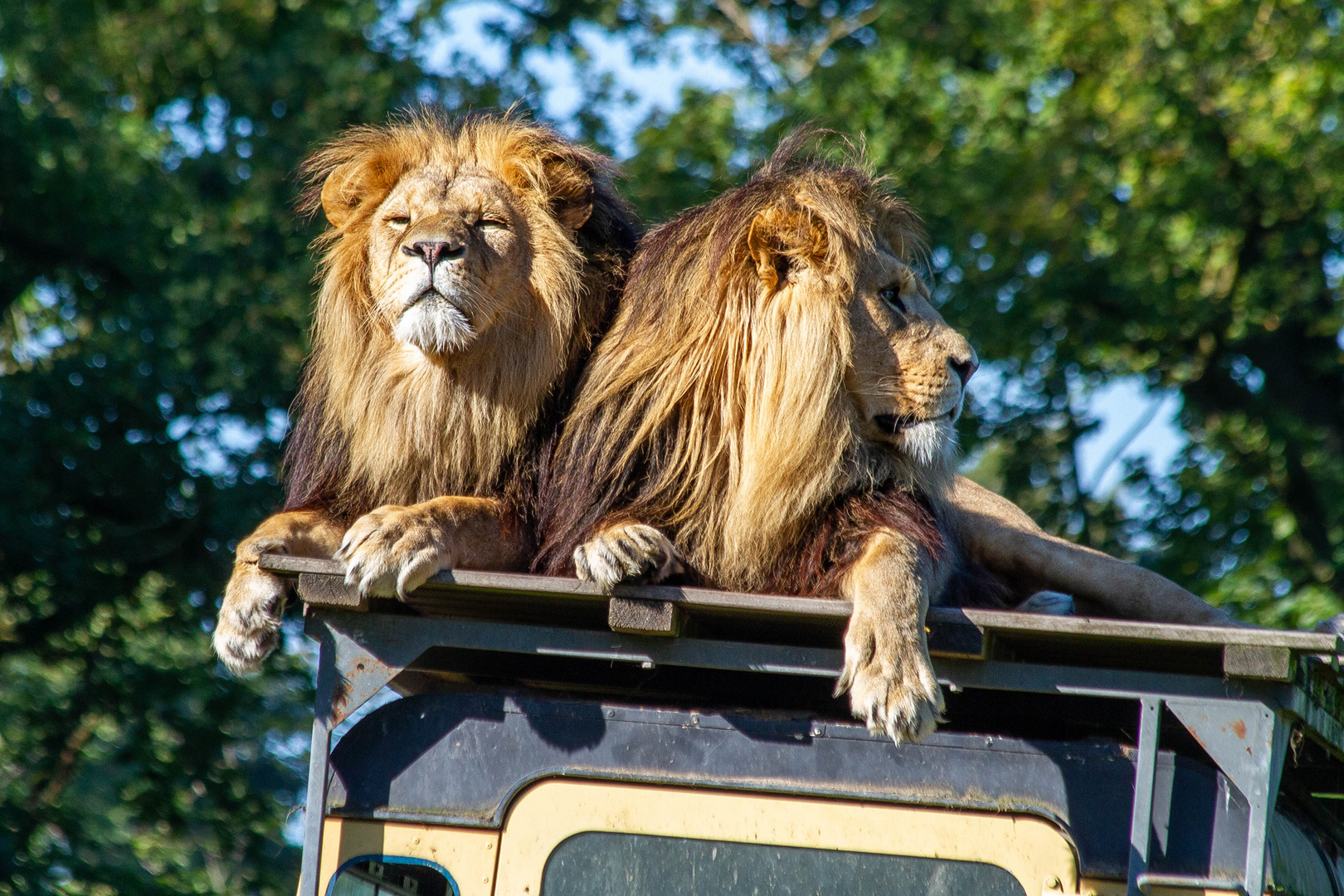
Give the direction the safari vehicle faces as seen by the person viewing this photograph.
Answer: facing away from the viewer
